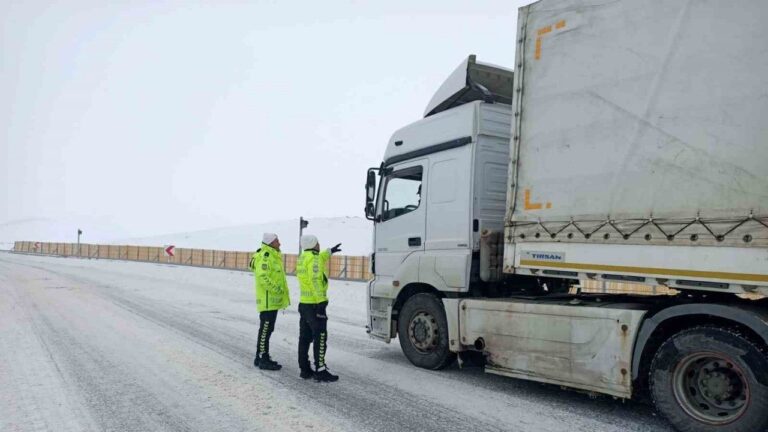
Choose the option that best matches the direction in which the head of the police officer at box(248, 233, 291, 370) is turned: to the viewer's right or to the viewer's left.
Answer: to the viewer's right

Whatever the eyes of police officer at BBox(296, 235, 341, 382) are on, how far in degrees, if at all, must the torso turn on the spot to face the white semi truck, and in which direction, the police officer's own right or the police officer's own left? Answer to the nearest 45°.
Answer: approximately 90° to the police officer's own right

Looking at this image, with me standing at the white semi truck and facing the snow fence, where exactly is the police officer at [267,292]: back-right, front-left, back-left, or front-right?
front-left

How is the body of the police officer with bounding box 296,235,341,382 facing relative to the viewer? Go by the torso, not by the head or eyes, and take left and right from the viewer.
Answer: facing away from the viewer and to the right of the viewer

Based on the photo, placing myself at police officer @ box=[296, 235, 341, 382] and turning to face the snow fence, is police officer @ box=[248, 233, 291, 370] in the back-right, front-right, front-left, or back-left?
front-left

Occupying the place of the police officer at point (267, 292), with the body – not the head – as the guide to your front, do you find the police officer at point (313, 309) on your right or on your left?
on your right

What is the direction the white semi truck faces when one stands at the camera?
facing away from the viewer and to the left of the viewer

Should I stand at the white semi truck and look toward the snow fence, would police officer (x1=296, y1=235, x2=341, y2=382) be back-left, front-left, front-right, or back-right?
front-left
